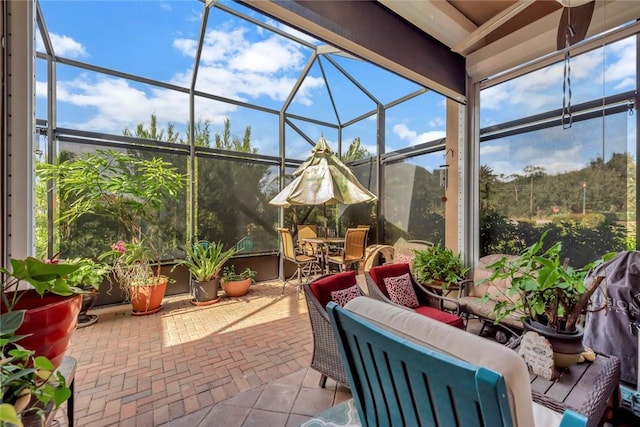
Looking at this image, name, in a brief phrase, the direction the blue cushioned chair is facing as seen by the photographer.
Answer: facing away from the viewer and to the right of the viewer

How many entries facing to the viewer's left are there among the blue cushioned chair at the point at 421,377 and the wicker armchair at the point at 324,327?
0

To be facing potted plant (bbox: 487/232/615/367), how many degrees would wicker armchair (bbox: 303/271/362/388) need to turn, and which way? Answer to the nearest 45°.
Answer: approximately 45° to its left

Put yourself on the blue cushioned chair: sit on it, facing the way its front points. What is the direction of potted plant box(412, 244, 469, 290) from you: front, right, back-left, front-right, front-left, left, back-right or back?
front-left

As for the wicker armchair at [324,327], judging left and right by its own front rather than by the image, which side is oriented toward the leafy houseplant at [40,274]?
right

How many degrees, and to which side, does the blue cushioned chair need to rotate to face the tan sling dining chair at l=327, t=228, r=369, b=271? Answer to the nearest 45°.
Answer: approximately 90° to its left

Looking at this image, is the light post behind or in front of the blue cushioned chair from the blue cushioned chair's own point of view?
in front

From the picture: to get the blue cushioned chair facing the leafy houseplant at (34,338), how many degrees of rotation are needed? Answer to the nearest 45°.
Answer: approximately 135° to its left

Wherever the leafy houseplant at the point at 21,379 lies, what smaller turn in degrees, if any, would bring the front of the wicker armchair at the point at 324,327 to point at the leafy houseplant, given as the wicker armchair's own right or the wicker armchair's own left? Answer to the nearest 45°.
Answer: approximately 90° to the wicker armchair's own right

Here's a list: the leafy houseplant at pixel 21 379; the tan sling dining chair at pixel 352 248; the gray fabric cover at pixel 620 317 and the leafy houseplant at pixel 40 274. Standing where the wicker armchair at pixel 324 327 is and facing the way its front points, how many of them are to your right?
2

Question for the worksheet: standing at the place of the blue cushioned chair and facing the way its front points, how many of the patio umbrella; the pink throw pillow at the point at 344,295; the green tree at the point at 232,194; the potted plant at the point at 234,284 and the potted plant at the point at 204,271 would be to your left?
5

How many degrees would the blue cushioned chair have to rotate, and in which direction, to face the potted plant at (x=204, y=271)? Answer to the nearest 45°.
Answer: approximately 90° to its left

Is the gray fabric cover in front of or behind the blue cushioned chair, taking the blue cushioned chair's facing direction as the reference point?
in front
